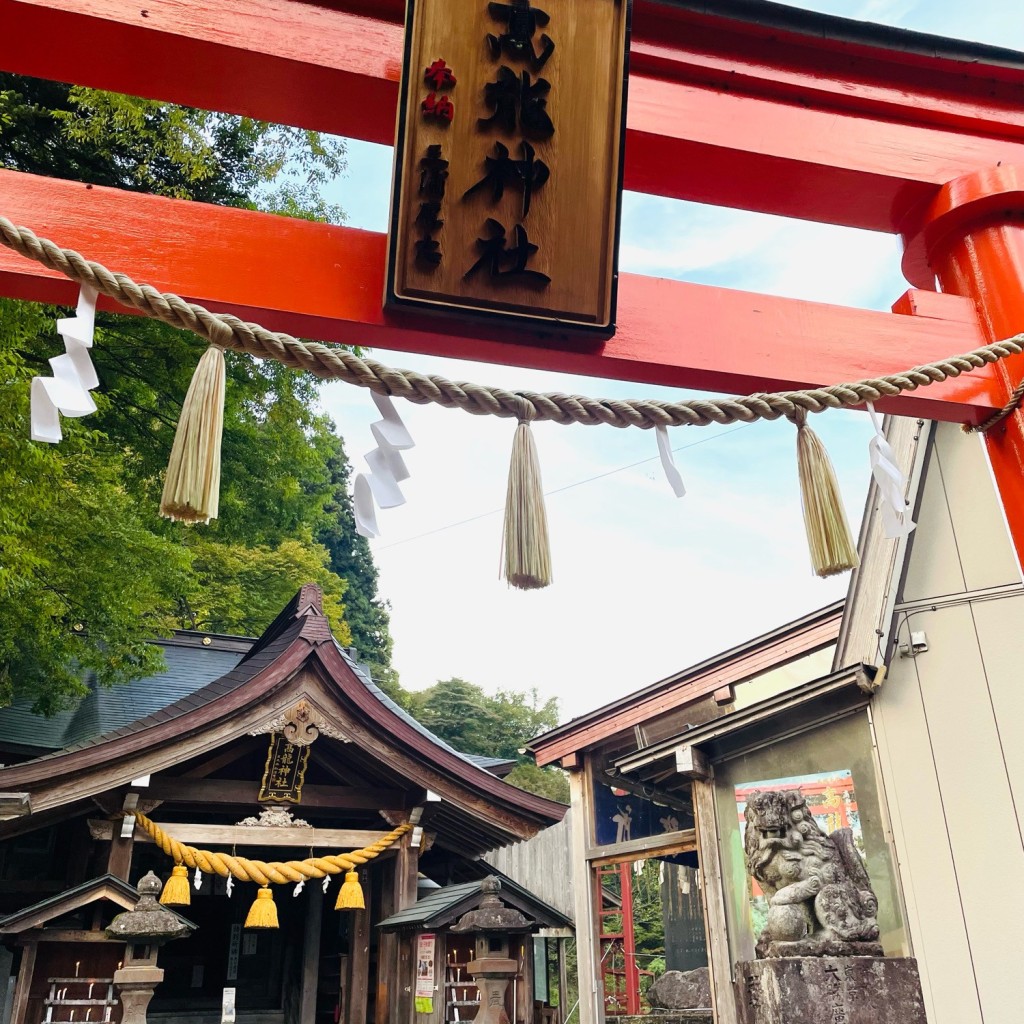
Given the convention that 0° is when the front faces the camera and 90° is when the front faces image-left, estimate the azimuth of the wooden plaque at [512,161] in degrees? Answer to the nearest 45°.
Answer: approximately 0°

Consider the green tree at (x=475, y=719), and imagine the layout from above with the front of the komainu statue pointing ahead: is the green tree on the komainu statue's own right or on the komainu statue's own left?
on the komainu statue's own right

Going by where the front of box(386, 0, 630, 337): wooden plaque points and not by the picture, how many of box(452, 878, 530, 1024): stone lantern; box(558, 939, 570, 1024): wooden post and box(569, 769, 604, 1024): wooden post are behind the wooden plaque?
3

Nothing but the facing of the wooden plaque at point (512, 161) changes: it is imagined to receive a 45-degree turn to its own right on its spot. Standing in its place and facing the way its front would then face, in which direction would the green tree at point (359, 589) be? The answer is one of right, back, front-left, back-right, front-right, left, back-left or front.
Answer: back-right

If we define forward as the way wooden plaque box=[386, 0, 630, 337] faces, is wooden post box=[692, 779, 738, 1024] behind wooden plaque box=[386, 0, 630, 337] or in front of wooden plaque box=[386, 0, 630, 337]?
behind

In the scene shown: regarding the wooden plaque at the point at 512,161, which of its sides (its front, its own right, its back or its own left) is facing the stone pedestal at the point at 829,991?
back

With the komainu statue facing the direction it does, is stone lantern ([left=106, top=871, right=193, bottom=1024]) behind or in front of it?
in front

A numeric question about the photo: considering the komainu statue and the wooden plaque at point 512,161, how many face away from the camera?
0

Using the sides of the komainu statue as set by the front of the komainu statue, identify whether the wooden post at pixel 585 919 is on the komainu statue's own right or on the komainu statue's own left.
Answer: on the komainu statue's own right

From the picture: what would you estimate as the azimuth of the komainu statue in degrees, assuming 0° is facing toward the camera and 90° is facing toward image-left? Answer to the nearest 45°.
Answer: approximately 45°

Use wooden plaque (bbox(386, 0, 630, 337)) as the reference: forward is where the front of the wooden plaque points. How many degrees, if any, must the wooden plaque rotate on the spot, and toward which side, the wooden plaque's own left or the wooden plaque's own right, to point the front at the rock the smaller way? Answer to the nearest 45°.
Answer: approximately 180°
